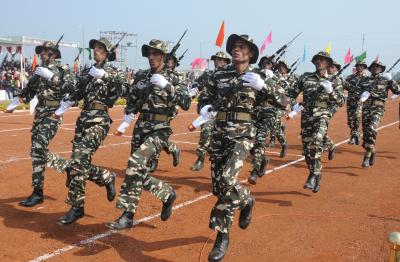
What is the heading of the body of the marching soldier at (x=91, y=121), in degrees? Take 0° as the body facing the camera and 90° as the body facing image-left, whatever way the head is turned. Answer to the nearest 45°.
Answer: approximately 45°

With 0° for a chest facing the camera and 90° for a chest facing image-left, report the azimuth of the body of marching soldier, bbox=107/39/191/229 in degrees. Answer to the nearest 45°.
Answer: approximately 45°

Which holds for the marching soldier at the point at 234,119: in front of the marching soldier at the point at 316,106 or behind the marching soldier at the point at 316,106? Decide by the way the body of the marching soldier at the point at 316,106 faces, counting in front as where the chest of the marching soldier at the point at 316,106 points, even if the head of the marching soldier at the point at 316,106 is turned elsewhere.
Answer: in front

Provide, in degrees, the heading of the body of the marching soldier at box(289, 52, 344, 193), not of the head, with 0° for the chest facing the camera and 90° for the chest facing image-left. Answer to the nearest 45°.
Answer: approximately 0°

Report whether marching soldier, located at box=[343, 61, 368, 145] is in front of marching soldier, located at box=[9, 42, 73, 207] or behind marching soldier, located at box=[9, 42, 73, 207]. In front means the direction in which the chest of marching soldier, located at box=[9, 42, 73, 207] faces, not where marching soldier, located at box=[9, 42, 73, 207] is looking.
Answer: behind

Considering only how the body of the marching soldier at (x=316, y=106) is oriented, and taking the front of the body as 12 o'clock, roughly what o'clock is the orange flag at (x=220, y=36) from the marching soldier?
The orange flag is roughly at 5 o'clock from the marching soldier.

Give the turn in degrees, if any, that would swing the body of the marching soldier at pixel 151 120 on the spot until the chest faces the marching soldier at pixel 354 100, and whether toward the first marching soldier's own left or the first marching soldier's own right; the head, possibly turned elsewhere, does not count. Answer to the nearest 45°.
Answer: approximately 180°

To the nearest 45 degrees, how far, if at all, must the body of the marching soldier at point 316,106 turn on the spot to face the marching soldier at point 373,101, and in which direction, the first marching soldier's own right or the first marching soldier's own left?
approximately 180°

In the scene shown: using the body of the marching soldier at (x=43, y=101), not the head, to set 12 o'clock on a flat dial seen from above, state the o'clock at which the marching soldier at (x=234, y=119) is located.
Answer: the marching soldier at (x=234, y=119) is roughly at 9 o'clock from the marching soldier at (x=43, y=101).

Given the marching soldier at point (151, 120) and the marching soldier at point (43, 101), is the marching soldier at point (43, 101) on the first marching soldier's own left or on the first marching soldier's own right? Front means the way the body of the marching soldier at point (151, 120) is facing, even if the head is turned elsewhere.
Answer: on the first marching soldier's own right

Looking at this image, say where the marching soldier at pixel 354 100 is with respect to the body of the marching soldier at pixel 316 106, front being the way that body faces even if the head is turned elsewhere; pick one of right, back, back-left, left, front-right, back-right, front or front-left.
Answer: back

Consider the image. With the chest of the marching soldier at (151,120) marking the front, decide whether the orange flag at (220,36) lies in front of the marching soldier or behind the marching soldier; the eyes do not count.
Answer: behind
